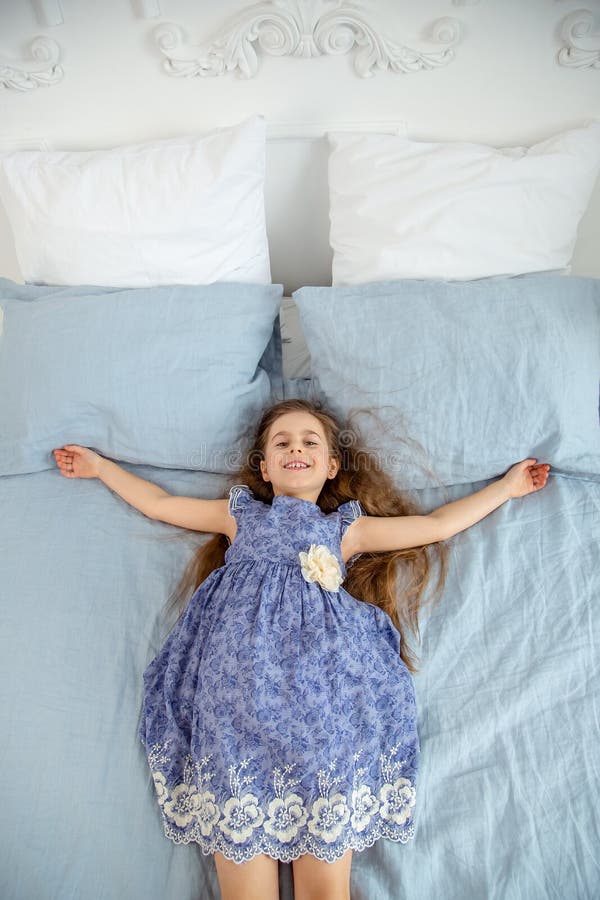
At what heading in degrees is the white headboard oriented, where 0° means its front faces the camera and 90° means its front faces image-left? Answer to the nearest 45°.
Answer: approximately 0°
